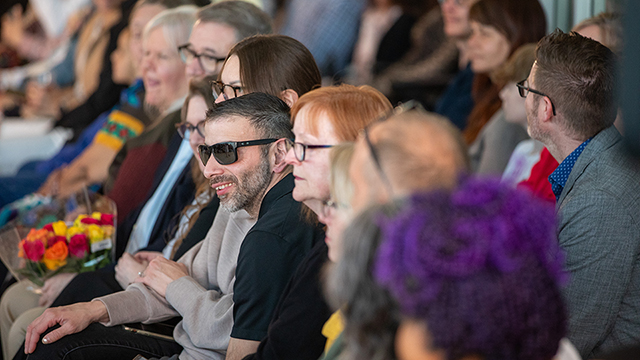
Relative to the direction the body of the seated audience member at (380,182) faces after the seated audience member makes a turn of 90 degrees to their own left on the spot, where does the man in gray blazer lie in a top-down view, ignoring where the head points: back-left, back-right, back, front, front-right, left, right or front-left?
back-left

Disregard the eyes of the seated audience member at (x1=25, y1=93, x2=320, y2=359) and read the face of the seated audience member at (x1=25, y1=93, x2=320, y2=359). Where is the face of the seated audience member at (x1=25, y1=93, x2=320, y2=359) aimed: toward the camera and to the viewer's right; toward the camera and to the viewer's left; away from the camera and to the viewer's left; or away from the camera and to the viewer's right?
toward the camera and to the viewer's left

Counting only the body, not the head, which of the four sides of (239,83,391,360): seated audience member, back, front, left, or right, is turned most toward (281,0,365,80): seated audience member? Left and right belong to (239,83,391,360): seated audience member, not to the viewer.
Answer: right

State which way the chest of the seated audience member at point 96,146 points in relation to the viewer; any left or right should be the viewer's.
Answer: facing to the left of the viewer

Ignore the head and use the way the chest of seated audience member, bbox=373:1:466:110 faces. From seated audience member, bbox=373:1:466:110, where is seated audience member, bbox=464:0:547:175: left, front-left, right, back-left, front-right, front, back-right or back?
left

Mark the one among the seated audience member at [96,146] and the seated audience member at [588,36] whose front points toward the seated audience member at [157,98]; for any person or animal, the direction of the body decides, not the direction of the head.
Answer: the seated audience member at [588,36]

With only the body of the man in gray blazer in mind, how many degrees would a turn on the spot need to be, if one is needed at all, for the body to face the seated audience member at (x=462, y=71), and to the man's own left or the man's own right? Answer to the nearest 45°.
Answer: approximately 45° to the man's own right

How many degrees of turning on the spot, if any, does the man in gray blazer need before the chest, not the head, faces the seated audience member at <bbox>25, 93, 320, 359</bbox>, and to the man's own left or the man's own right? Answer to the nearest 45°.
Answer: approximately 45° to the man's own left

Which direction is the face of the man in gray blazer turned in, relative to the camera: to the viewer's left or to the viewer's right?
to the viewer's left
